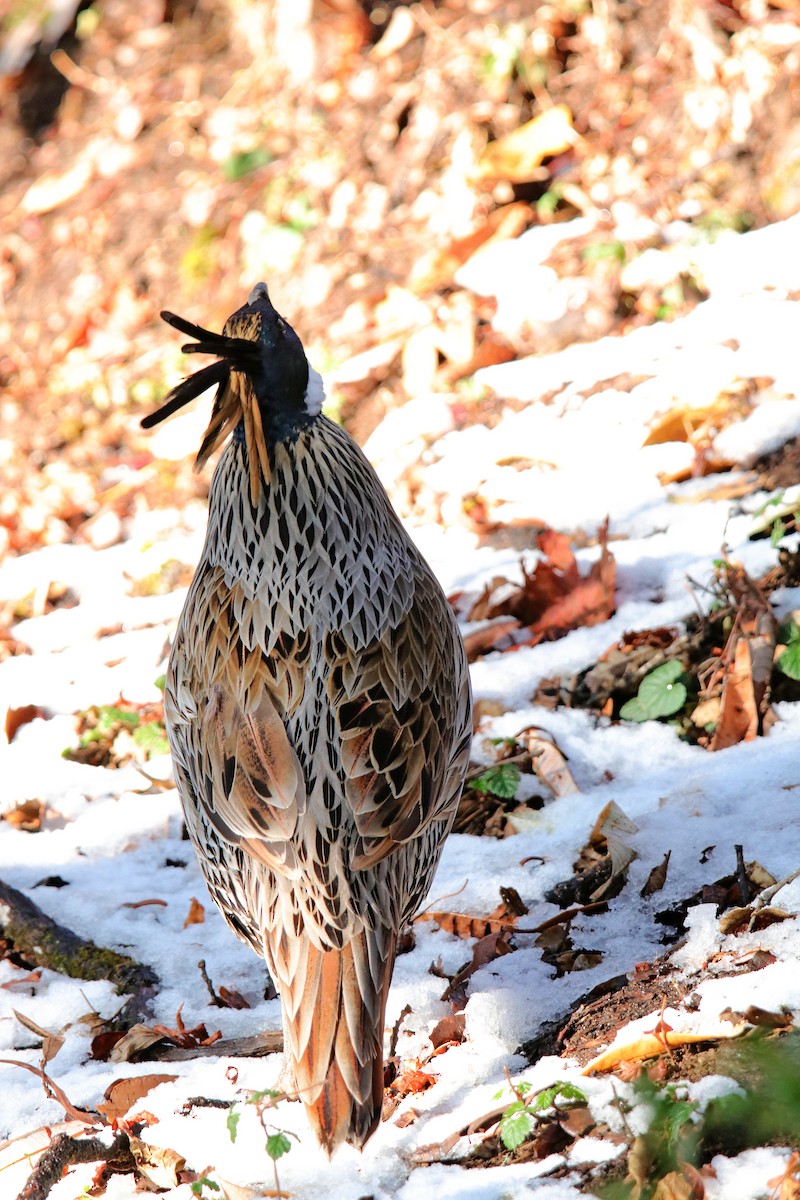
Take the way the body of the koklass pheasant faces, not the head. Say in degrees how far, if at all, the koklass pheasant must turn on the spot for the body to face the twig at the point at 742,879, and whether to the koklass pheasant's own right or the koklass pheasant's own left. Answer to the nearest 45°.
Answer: approximately 90° to the koklass pheasant's own right

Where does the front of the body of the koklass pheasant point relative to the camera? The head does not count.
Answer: away from the camera

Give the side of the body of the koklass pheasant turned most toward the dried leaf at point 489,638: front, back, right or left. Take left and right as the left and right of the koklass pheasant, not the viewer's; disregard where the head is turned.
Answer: front

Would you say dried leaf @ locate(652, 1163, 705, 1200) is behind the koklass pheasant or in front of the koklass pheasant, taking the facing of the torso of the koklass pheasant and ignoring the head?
behind

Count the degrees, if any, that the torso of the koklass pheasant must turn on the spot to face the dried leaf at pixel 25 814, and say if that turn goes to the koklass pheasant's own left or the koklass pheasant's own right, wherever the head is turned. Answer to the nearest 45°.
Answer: approximately 45° to the koklass pheasant's own left
